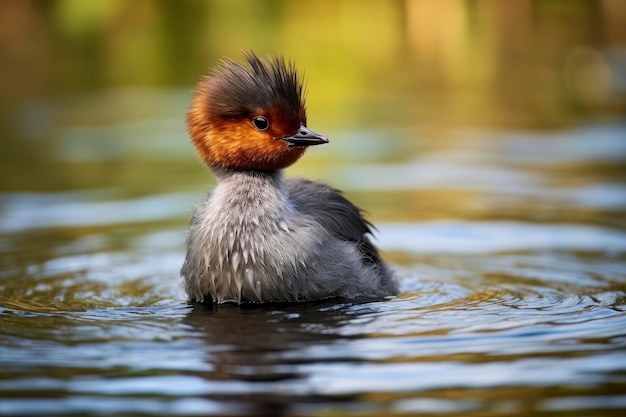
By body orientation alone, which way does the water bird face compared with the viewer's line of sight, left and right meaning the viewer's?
facing the viewer and to the left of the viewer
